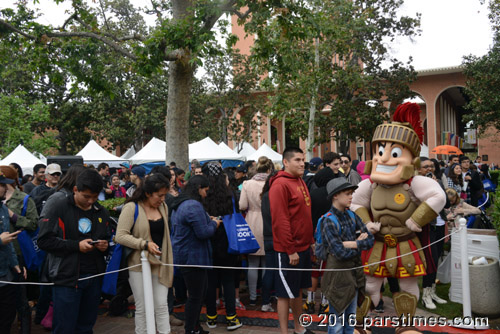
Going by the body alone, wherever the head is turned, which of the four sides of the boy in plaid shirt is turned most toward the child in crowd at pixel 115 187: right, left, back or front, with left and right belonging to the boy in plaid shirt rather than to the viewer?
back

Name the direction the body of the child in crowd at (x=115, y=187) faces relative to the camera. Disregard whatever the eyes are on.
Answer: toward the camera

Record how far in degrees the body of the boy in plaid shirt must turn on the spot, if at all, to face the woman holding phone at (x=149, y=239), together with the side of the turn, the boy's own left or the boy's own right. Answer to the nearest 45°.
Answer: approximately 135° to the boy's own right

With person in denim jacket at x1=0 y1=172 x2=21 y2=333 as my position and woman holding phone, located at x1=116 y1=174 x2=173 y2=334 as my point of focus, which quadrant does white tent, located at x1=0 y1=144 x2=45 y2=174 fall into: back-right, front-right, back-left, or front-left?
back-left

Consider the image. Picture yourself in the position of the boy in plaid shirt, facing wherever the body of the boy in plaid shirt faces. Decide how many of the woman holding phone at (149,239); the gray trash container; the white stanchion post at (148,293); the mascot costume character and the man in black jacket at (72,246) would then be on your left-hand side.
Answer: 2

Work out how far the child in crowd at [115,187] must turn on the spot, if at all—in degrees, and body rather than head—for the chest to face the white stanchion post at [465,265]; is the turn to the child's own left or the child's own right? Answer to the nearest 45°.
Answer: approximately 45° to the child's own left

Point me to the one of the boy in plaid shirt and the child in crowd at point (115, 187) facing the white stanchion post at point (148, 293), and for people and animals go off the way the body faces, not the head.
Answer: the child in crowd

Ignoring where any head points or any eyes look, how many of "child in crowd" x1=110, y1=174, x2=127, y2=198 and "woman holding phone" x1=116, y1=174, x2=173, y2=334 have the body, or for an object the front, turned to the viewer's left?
0

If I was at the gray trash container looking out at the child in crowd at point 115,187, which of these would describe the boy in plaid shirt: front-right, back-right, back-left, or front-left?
front-left

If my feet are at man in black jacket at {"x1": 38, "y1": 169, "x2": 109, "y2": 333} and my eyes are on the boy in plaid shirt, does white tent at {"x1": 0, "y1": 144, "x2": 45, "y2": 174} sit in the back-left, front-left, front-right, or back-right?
back-left

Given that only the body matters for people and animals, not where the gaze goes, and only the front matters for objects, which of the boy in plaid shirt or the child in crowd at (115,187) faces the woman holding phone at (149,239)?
the child in crowd

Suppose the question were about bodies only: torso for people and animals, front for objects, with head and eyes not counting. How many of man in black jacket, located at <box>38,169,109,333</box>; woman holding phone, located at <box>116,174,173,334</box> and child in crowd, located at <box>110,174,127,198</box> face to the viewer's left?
0

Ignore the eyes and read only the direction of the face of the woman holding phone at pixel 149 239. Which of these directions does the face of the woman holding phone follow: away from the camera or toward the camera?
toward the camera

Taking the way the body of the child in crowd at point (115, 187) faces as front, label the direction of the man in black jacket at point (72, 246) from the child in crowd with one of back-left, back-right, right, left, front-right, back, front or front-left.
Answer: front

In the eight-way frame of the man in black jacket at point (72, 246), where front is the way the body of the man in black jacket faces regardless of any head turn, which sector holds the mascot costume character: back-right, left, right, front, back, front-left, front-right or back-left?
front-left

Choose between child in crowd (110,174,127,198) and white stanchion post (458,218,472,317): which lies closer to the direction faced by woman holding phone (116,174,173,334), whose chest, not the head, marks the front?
the white stanchion post

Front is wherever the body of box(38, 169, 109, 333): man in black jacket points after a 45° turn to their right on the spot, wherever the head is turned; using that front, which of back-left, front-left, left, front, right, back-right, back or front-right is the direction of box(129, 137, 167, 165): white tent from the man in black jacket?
back

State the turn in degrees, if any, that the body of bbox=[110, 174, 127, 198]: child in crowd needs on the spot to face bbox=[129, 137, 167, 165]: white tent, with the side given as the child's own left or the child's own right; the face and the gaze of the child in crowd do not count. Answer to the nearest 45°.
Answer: approximately 180°

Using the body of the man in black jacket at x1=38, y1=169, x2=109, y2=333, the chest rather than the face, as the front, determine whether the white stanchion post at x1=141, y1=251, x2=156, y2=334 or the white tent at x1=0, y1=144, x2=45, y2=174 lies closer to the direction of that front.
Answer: the white stanchion post

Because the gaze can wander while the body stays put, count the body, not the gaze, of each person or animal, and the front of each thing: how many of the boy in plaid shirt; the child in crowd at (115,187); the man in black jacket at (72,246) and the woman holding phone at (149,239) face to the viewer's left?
0
